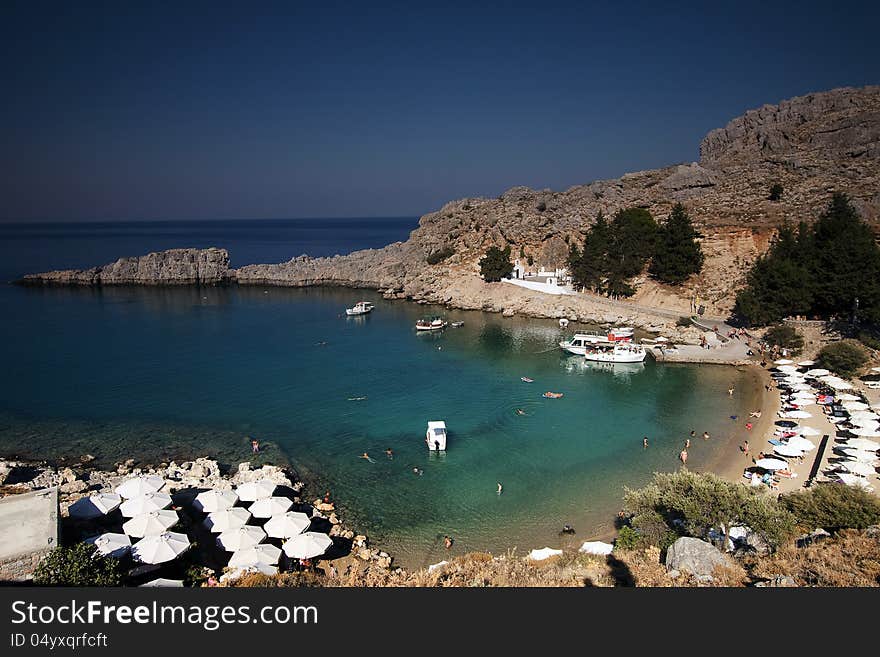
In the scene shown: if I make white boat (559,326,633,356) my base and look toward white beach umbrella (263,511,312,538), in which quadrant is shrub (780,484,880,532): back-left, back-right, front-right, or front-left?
front-left

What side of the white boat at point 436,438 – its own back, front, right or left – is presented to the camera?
back

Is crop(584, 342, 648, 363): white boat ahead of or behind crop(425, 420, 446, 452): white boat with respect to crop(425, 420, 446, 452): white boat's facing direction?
ahead

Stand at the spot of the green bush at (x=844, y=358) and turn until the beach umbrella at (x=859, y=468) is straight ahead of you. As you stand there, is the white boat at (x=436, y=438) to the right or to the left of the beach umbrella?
right
